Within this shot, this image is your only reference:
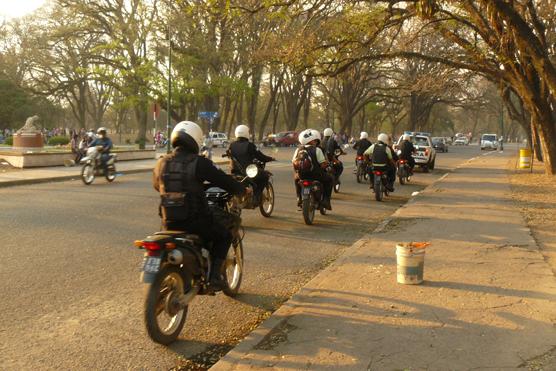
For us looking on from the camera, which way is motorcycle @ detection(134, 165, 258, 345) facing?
facing away from the viewer and to the right of the viewer

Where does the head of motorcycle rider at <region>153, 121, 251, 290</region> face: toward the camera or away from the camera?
away from the camera

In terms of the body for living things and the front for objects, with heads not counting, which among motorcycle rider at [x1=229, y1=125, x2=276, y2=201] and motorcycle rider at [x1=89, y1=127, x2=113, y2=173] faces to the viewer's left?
motorcycle rider at [x1=89, y1=127, x2=113, y2=173]

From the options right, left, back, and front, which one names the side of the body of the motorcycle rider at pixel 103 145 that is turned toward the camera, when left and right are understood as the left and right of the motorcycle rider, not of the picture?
left

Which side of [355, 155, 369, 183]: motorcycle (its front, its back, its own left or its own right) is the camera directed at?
back

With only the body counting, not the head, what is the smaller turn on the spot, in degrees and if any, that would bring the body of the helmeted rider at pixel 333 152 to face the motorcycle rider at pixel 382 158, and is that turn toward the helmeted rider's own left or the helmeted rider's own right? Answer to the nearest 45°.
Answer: approximately 90° to the helmeted rider's own right

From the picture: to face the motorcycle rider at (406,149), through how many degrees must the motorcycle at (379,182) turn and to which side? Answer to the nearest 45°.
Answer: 0° — it already faces them

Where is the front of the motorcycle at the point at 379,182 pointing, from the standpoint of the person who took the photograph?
facing away from the viewer

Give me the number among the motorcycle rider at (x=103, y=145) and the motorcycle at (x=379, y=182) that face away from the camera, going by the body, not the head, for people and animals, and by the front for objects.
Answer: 1

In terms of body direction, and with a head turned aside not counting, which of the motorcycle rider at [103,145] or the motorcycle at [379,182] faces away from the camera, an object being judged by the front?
the motorcycle

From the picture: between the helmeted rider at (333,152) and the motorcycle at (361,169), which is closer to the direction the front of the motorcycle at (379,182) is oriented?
the motorcycle
